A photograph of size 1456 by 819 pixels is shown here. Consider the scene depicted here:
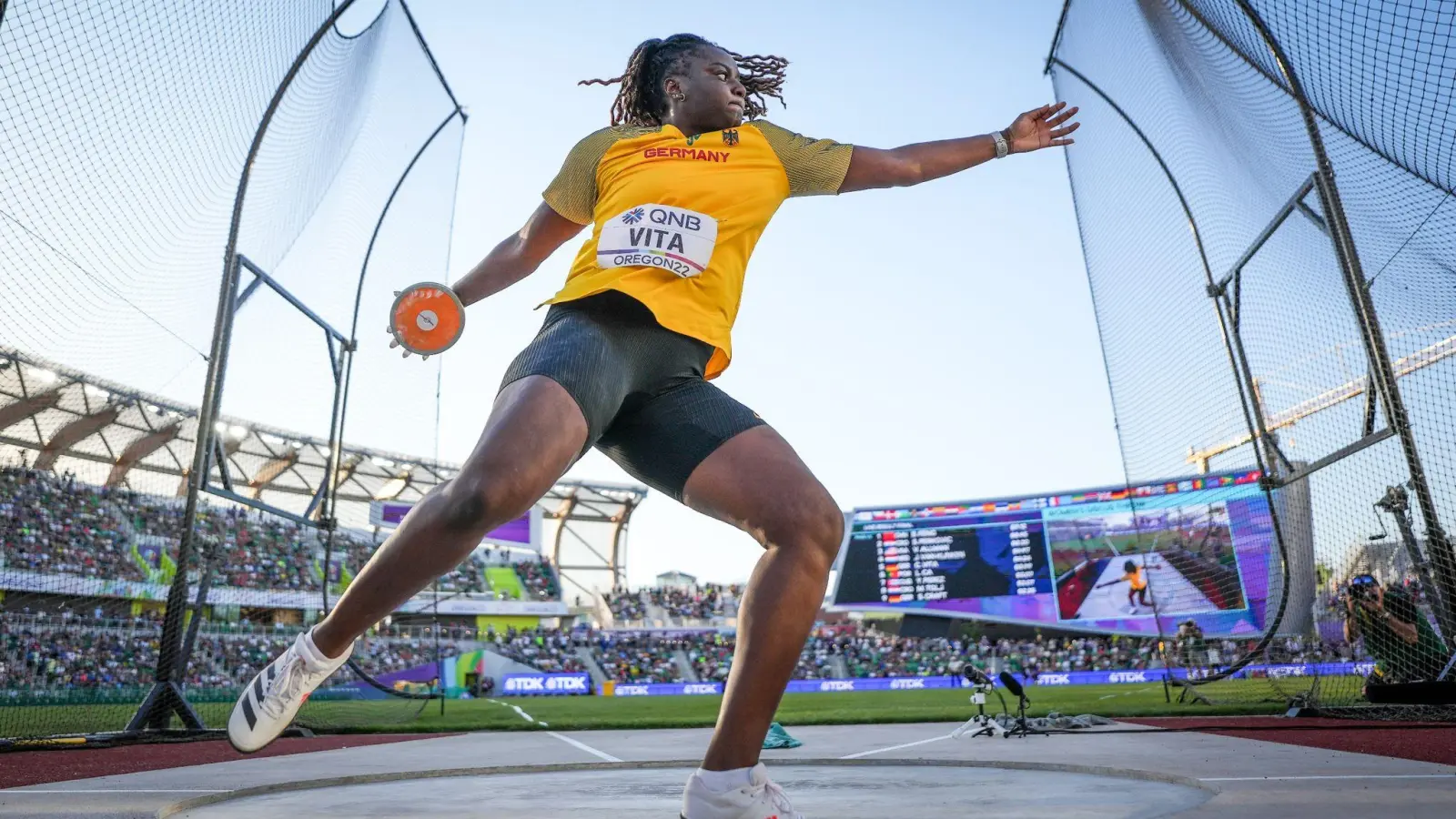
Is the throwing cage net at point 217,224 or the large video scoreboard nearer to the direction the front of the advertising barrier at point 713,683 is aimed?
the throwing cage net

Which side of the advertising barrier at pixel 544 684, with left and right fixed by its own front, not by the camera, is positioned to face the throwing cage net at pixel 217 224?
front

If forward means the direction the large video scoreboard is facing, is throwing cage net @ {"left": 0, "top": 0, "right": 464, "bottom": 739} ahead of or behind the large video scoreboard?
ahead

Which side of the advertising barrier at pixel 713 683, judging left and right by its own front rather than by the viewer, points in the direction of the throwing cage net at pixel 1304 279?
front

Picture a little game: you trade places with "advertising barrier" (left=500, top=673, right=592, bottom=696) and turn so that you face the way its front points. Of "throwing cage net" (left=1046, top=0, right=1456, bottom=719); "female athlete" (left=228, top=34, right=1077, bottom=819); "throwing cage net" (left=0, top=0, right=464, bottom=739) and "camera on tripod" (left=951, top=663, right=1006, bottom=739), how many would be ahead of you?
4

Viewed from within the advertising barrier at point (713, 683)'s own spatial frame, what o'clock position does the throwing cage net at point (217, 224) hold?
The throwing cage net is roughly at 12 o'clock from the advertising barrier.

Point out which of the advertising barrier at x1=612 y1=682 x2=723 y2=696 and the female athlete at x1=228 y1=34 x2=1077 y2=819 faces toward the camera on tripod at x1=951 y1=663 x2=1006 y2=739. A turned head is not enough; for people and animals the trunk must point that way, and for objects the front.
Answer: the advertising barrier

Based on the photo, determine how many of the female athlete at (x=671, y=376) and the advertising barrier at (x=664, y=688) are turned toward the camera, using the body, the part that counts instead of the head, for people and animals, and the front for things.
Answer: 2

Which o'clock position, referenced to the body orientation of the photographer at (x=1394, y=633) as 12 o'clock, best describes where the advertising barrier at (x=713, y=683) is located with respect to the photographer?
The advertising barrier is roughly at 3 o'clock from the photographer.

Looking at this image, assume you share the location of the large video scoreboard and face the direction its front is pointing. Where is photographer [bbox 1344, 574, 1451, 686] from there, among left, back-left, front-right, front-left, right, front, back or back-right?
front-left

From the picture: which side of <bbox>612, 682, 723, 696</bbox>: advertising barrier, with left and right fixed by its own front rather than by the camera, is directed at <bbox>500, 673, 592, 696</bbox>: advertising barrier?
right

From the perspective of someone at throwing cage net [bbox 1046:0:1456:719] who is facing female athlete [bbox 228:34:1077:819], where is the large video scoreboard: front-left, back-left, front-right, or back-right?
back-right

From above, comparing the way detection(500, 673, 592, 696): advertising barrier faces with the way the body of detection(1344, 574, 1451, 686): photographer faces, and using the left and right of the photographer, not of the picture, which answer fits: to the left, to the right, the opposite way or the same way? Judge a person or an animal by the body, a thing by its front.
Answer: to the left

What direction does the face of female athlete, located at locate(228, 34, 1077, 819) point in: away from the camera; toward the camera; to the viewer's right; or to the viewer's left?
to the viewer's right

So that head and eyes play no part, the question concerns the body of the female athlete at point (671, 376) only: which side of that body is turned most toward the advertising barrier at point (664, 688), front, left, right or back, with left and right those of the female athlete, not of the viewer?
back
